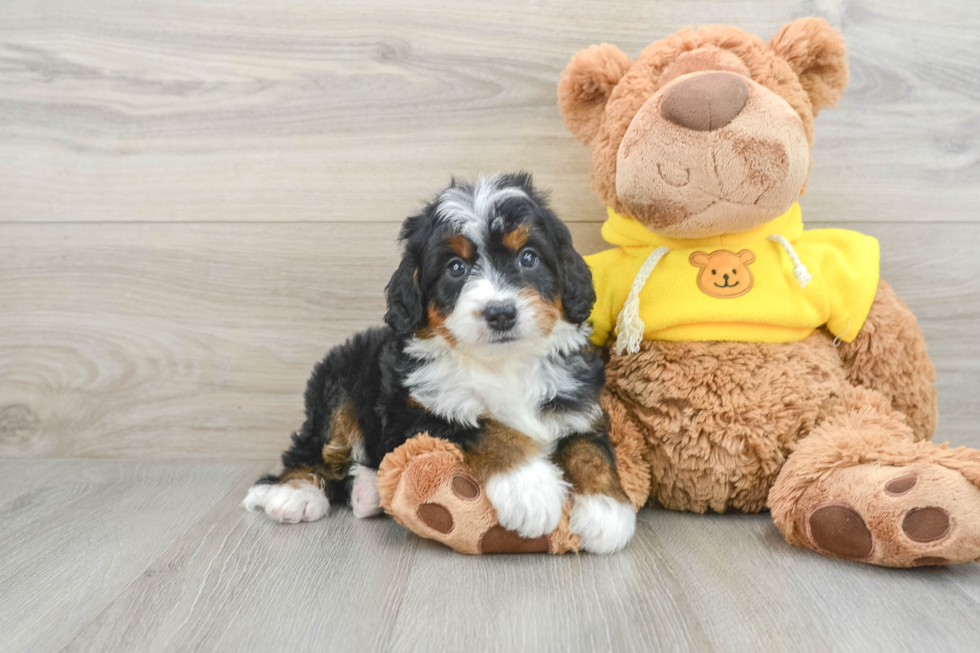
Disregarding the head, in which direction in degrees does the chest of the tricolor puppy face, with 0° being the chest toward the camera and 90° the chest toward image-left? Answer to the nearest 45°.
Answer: approximately 315°

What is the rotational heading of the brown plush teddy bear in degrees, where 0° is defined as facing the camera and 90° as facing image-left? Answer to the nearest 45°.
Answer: approximately 0°
